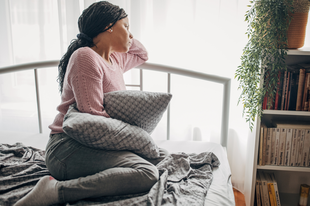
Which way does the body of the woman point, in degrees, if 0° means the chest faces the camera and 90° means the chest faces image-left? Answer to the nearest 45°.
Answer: approximately 270°

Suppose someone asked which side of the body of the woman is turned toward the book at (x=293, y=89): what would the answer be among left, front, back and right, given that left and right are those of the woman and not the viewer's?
front

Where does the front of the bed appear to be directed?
toward the camera

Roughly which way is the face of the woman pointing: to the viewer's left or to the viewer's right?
to the viewer's right

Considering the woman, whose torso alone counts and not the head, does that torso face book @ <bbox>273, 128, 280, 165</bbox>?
yes

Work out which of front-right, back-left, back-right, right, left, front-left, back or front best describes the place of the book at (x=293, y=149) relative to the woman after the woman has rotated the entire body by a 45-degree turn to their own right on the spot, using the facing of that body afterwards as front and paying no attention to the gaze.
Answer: front-left

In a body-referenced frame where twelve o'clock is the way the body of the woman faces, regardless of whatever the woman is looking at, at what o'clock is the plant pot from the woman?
The plant pot is roughly at 12 o'clock from the woman.

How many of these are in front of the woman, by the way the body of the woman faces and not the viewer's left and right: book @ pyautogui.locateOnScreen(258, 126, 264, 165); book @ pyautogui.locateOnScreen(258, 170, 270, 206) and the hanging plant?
3

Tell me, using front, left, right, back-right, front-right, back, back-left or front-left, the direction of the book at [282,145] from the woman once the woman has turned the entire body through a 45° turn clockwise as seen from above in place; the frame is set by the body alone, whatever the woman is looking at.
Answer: front-left

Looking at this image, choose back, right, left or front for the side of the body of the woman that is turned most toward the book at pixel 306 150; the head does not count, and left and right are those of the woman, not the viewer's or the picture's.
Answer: front
